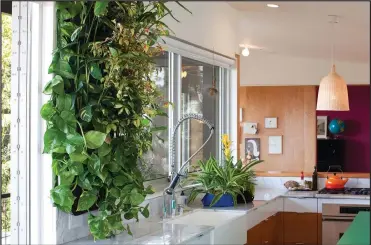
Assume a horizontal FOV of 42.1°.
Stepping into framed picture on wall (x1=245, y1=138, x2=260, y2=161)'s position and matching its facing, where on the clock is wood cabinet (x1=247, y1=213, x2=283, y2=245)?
The wood cabinet is roughly at 12 o'clock from the framed picture on wall.

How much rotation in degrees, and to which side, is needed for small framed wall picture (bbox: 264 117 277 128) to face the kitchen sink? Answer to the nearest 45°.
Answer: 0° — it already faces it

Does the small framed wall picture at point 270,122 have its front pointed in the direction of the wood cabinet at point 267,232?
yes

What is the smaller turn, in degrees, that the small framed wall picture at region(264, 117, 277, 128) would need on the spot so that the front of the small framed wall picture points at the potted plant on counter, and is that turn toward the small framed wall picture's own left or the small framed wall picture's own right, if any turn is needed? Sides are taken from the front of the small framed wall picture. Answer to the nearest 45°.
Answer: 0° — it already faces it

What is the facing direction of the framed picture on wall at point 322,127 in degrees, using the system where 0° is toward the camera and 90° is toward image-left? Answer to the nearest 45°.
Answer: approximately 0°

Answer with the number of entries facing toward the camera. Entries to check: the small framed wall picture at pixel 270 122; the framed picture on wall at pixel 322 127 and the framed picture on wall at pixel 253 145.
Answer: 3

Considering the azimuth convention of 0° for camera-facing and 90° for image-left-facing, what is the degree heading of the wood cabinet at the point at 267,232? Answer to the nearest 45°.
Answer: approximately 315°

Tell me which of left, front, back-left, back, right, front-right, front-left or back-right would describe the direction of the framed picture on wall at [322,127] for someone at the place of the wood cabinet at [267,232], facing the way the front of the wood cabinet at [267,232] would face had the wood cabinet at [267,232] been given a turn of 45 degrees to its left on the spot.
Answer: left

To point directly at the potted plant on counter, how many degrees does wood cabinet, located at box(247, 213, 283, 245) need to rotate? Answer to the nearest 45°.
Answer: approximately 90° to its right
